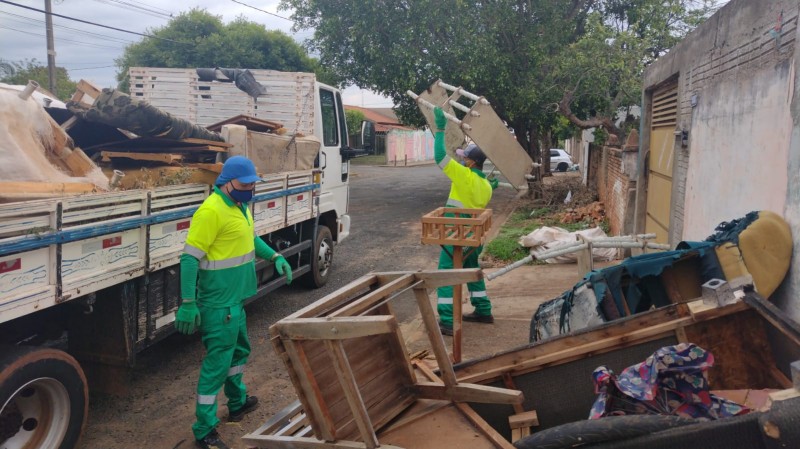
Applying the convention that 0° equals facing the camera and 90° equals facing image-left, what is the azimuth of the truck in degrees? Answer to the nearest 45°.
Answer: approximately 225°

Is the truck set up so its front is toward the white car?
yes

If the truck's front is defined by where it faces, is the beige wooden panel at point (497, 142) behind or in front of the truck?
in front

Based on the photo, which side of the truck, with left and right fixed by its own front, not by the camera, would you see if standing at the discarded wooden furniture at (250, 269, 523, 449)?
right

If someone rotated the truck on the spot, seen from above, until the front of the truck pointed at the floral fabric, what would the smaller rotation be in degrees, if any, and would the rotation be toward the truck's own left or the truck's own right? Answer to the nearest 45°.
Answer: approximately 90° to the truck's own right

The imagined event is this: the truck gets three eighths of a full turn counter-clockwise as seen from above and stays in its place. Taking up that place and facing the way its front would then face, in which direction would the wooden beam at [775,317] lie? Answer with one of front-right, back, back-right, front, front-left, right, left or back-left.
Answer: back-left

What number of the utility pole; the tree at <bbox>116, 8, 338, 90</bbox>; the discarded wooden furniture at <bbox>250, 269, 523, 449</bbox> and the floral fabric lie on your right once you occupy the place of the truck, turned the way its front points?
2

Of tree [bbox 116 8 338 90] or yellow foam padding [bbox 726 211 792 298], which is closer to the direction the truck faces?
the tree

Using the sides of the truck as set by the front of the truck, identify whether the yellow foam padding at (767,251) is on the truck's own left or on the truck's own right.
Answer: on the truck's own right

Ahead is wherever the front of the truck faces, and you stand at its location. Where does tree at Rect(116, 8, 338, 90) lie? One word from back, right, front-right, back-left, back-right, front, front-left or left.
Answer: front-left

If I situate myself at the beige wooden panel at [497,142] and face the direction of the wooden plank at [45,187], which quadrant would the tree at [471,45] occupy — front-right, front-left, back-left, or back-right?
back-right
